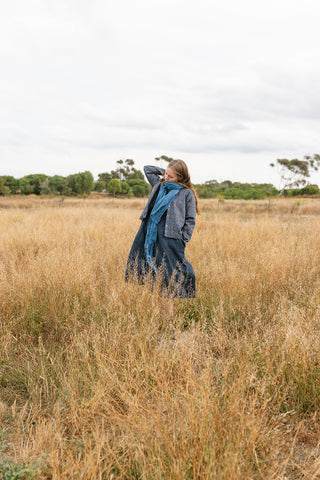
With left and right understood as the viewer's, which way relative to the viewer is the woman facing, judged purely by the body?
facing the viewer and to the left of the viewer

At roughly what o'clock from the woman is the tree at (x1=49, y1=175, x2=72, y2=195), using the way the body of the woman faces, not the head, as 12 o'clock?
The tree is roughly at 4 o'clock from the woman.

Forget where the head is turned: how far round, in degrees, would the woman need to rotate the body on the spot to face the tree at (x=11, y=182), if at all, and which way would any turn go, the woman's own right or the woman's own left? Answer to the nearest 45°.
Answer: approximately 90° to the woman's own right

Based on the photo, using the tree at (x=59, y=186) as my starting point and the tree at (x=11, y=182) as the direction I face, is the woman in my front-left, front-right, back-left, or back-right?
back-left

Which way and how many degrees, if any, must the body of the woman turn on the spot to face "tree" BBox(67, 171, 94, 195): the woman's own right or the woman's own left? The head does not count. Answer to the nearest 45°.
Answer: approximately 135° to the woman's own right

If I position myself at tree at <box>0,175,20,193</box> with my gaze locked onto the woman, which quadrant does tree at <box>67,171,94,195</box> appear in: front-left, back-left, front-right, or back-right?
front-left
